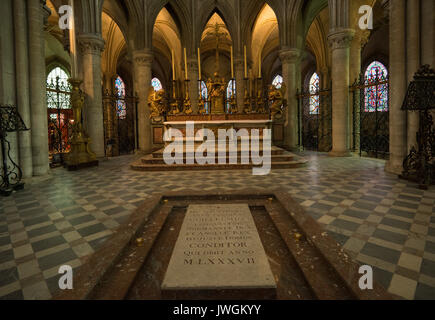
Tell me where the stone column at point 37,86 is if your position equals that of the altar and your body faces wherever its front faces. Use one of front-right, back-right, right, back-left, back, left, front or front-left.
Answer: front-right

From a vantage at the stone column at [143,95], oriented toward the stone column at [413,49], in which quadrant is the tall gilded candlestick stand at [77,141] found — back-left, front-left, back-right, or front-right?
front-right

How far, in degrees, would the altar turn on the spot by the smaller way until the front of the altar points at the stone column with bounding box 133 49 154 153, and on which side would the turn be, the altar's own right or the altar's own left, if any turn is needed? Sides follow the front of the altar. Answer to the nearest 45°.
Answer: approximately 135° to the altar's own right

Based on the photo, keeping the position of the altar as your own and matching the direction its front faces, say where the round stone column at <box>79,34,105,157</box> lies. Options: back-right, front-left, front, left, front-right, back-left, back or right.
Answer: right

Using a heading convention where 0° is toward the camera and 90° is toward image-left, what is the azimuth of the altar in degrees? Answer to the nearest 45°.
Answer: approximately 0°

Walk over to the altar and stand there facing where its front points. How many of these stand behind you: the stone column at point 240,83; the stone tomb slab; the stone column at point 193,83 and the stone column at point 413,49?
2

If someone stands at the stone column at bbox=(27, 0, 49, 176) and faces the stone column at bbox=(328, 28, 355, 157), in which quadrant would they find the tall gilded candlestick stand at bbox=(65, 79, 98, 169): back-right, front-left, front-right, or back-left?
front-left

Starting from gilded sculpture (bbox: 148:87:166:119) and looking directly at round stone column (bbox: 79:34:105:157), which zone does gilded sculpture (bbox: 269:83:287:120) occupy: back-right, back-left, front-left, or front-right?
back-left

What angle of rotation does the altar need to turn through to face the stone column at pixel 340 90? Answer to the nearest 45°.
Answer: approximately 90° to its left

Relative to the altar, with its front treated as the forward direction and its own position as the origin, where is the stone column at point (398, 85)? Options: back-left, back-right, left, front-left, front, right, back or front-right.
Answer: front-left

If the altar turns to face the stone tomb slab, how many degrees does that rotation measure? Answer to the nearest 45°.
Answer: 0° — it already faces it

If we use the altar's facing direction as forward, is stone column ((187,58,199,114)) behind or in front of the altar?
behind

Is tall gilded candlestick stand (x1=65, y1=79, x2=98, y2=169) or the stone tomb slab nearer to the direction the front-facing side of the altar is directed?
the stone tomb slab

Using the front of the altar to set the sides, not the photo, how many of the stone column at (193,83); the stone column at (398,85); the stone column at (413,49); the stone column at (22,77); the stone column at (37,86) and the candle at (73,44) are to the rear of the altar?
1
